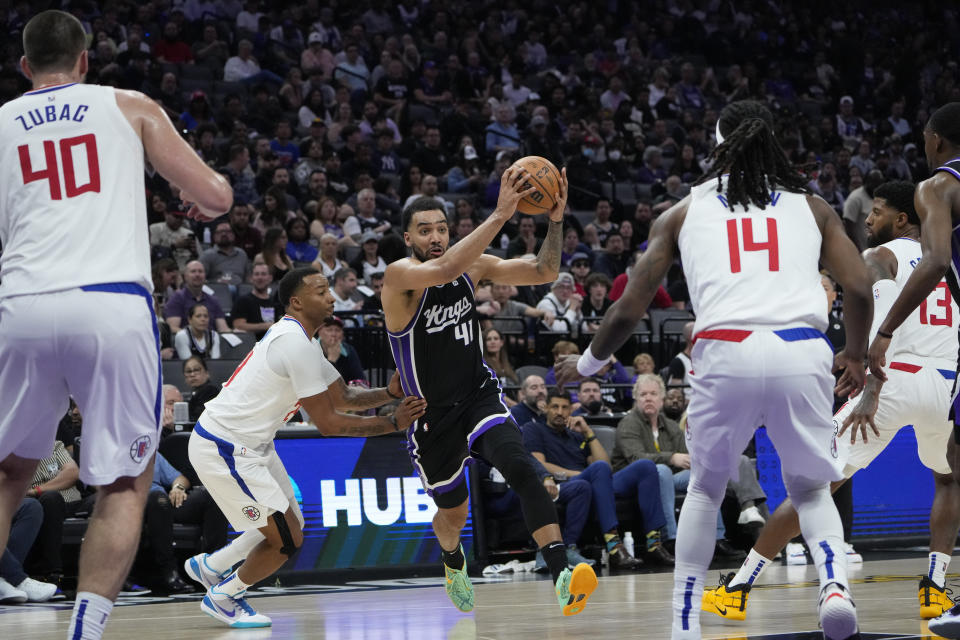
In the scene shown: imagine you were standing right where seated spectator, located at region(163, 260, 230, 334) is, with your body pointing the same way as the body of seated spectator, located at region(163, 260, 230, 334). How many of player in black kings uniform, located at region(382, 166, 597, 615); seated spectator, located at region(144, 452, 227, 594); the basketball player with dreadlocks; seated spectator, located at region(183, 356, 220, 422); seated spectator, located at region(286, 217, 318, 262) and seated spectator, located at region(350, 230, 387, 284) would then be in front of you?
4

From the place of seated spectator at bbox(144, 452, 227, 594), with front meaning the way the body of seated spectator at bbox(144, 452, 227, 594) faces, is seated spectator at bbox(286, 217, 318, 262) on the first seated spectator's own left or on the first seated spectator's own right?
on the first seated spectator's own left

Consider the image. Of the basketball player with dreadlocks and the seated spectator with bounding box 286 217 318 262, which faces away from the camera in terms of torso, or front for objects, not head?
the basketball player with dreadlocks

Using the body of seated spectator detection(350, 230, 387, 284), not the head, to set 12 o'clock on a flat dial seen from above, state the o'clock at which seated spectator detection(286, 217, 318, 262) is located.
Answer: seated spectator detection(286, 217, 318, 262) is roughly at 3 o'clock from seated spectator detection(350, 230, 387, 284).

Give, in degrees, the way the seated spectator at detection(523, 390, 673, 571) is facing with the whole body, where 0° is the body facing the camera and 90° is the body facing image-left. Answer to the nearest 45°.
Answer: approximately 315°

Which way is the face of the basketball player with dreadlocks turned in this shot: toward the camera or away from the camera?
away from the camera

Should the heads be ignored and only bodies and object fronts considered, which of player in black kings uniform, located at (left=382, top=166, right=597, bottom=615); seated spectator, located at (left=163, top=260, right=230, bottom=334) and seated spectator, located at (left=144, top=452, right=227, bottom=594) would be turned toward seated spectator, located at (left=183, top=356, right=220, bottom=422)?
seated spectator, located at (left=163, top=260, right=230, bottom=334)

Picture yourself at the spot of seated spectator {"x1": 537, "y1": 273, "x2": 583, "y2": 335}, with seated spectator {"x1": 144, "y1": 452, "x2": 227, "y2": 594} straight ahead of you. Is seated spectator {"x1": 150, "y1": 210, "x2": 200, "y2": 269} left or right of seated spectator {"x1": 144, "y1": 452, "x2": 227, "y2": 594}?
right
